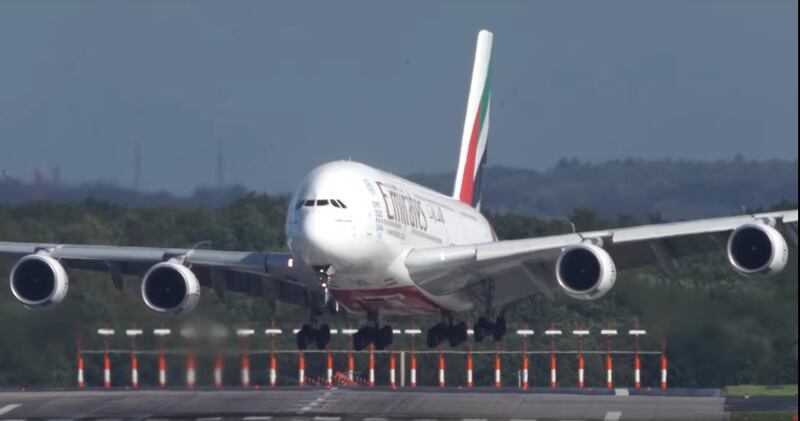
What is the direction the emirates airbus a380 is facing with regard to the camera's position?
facing the viewer

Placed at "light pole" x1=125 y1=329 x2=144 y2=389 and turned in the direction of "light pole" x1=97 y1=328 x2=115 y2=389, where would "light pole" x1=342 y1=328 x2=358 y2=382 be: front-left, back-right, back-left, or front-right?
back-right
